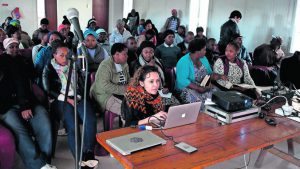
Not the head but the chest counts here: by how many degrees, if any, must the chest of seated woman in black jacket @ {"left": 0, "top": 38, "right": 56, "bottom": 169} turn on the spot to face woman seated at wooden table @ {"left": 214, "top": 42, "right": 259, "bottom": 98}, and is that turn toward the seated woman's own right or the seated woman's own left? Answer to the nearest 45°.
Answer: approximately 45° to the seated woman's own left

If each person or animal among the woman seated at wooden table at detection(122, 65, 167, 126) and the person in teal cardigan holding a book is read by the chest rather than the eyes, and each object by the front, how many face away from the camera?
0

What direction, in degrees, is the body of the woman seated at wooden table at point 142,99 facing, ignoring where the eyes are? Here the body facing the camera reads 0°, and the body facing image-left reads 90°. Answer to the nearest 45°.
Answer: approximately 315°

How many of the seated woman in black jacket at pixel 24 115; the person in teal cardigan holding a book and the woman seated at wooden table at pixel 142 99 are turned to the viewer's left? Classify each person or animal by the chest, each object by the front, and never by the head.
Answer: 0

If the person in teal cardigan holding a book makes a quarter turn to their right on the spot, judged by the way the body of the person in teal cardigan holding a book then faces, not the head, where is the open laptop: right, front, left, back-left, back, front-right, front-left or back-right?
front-left

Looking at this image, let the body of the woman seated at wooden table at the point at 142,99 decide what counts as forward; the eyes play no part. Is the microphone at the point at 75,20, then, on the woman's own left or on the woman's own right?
on the woman's own right

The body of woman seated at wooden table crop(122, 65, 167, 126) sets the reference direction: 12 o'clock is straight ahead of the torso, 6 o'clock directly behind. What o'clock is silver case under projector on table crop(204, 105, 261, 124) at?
The silver case under projector on table is roughly at 11 o'clock from the woman seated at wooden table.

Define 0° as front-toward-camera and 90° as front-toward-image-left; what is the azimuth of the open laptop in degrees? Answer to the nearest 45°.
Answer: approximately 135°

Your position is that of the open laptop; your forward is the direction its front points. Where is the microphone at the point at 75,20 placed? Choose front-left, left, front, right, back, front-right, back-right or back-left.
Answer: left

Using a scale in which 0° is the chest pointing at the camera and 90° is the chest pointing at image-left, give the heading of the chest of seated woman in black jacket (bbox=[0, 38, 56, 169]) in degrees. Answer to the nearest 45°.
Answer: approximately 315°

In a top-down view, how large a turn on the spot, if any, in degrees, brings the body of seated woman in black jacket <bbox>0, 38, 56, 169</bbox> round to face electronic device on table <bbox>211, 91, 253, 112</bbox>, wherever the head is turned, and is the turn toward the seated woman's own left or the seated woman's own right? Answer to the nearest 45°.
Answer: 0° — they already face it

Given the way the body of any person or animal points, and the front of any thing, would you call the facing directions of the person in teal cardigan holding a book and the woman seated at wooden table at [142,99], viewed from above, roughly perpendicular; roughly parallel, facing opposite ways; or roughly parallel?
roughly parallel

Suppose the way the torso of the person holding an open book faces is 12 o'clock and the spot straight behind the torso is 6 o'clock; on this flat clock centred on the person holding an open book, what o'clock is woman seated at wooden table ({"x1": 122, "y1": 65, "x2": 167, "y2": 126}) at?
The woman seated at wooden table is roughly at 2 o'clock from the person holding an open book.

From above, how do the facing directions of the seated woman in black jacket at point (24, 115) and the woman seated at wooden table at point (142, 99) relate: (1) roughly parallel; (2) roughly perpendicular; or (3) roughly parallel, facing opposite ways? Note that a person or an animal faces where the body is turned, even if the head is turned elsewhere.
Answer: roughly parallel

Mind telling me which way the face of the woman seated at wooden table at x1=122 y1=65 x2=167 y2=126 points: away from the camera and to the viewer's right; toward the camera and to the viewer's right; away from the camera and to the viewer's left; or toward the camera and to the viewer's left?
toward the camera and to the viewer's right

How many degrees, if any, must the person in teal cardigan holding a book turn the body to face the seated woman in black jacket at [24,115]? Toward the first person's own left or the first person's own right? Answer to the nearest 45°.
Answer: approximately 90° to the first person's own right

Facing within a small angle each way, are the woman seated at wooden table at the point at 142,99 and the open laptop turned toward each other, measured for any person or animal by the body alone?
yes
